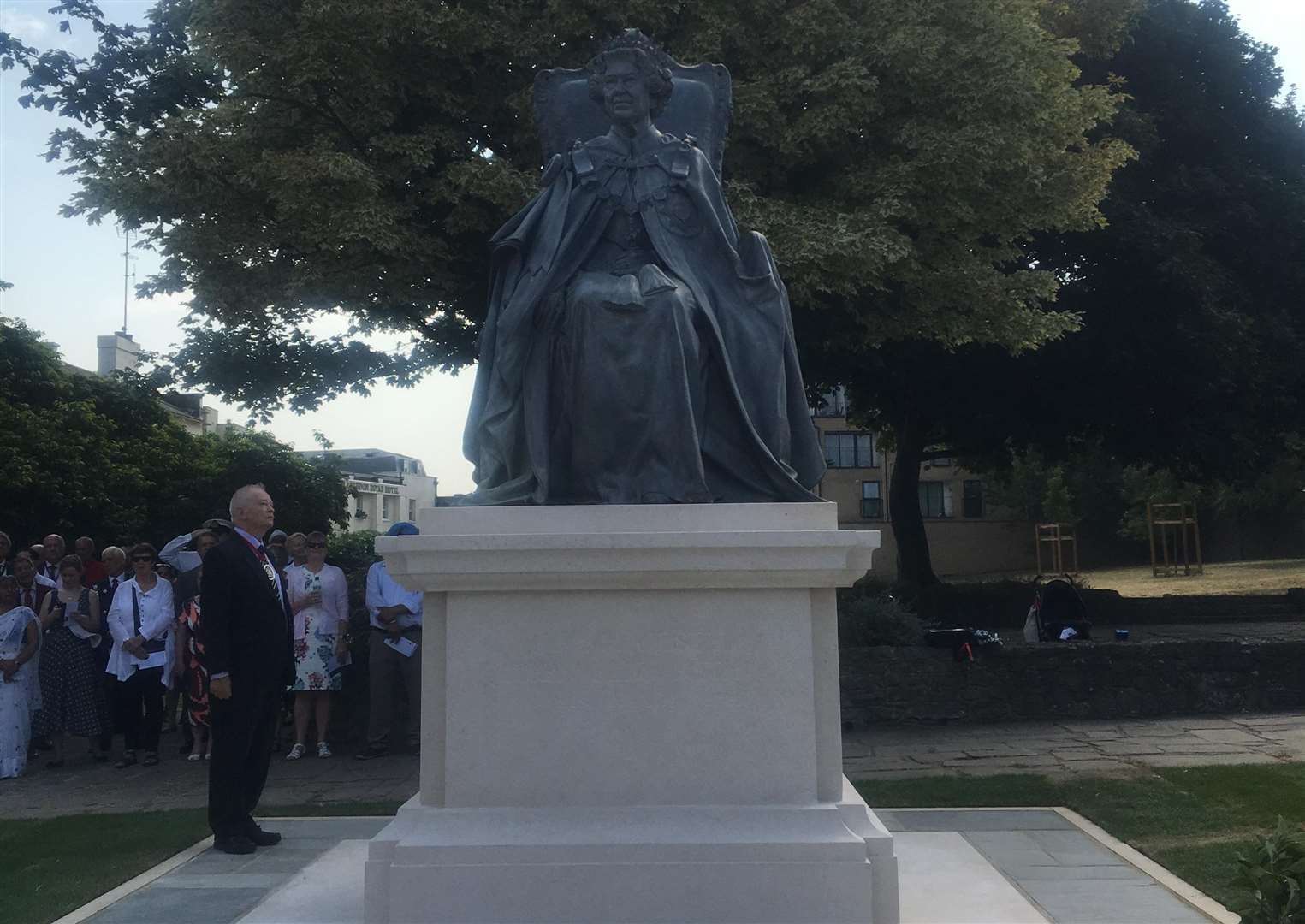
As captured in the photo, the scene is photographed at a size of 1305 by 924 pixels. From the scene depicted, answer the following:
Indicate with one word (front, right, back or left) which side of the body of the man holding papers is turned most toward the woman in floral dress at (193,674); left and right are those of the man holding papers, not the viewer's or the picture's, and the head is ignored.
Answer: right

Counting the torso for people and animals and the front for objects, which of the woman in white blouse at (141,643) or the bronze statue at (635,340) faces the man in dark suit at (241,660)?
the woman in white blouse

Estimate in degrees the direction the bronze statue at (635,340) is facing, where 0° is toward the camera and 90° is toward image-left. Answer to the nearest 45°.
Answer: approximately 0°

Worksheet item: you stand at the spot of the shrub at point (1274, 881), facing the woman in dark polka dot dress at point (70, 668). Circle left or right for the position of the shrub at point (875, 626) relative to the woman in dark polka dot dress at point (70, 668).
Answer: right

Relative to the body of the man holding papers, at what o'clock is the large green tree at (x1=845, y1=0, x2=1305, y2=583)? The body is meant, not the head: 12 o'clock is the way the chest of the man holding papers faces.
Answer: The large green tree is roughly at 8 o'clock from the man holding papers.

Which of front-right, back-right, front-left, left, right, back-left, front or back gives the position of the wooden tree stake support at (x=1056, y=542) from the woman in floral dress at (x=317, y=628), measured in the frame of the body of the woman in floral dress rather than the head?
back-left

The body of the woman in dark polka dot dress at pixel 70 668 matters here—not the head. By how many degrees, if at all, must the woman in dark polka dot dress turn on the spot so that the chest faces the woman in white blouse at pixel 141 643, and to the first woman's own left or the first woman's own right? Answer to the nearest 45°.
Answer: approximately 45° to the first woman's own left

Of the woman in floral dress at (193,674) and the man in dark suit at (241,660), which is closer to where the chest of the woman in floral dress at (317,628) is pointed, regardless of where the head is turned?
the man in dark suit

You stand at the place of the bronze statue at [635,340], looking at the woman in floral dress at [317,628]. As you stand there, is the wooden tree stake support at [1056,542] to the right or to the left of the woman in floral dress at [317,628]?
right

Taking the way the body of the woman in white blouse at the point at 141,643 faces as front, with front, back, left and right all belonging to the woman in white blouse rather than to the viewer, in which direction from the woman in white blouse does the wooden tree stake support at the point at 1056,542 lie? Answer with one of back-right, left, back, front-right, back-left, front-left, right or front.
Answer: back-left
